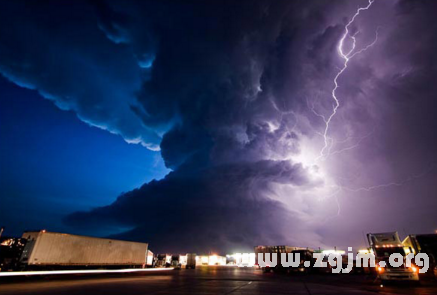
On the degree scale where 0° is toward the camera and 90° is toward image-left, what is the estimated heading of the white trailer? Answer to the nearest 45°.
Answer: approximately 45°
